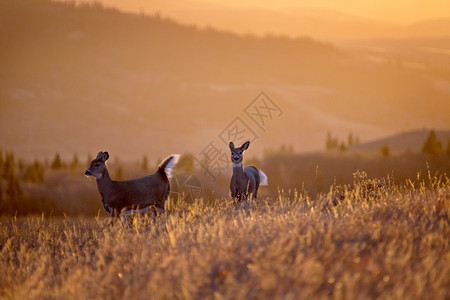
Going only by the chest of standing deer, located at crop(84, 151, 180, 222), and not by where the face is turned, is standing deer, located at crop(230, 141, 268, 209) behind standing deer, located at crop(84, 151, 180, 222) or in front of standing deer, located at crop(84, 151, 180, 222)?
behind

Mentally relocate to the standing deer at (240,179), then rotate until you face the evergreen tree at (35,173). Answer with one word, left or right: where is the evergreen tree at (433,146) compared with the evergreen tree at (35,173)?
right

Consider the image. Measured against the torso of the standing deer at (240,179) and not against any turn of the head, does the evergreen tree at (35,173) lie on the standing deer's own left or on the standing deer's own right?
on the standing deer's own right

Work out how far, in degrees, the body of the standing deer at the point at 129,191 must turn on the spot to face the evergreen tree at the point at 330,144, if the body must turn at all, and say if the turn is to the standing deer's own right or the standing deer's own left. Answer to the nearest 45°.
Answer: approximately 135° to the standing deer's own right

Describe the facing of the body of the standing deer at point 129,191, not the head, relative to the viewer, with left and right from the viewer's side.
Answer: facing to the left of the viewer

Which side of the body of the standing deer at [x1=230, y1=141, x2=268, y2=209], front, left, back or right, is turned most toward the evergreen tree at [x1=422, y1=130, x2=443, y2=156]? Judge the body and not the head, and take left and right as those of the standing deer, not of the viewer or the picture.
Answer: back

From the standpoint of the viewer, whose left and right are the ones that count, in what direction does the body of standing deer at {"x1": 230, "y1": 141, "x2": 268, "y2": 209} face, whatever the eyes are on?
facing the viewer and to the left of the viewer

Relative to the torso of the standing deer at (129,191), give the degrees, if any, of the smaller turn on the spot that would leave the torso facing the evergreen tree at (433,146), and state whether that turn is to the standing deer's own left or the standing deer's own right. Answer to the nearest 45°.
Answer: approximately 135° to the standing deer's own right

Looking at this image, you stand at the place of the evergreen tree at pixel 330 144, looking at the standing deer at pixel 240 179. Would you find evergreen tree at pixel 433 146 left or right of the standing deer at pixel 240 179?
left

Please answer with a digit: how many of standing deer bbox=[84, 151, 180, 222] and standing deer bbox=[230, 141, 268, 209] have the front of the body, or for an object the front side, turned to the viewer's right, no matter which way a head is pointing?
0

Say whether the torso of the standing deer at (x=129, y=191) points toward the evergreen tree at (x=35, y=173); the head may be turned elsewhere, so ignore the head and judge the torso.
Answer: no

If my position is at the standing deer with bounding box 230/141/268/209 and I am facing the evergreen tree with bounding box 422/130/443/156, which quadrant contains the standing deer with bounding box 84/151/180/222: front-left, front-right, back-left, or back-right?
back-left

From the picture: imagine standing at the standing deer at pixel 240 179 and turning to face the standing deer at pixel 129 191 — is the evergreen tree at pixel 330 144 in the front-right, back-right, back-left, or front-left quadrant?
back-right
